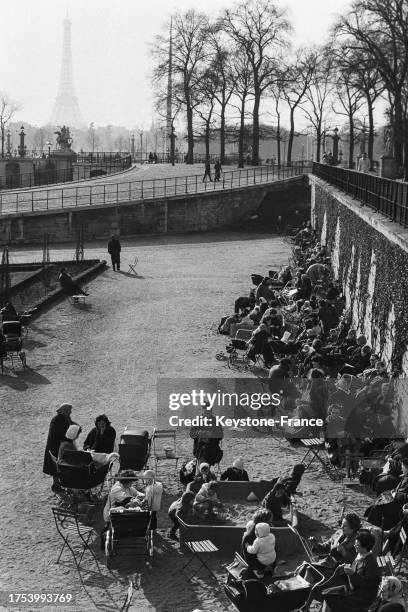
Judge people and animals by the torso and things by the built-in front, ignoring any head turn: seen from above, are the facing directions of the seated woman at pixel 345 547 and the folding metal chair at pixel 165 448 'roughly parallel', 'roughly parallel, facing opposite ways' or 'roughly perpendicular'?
roughly perpendicular

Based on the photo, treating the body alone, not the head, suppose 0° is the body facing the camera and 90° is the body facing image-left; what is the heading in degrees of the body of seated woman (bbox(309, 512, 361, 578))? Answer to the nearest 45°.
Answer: approximately 90°

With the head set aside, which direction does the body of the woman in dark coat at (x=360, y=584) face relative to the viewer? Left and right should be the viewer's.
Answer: facing to the left of the viewer

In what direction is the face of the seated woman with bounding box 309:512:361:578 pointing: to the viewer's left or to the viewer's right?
to the viewer's left

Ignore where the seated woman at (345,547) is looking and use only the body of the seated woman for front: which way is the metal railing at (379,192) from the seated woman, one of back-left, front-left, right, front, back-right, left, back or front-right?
right

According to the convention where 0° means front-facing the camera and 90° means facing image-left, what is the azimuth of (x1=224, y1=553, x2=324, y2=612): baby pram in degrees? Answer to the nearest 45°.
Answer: approximately 90°

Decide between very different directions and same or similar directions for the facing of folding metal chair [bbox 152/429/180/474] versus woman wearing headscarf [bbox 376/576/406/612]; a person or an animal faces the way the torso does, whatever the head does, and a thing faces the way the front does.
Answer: very different directions

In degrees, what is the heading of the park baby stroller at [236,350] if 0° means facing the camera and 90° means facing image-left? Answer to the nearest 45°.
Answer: approximately 45°
